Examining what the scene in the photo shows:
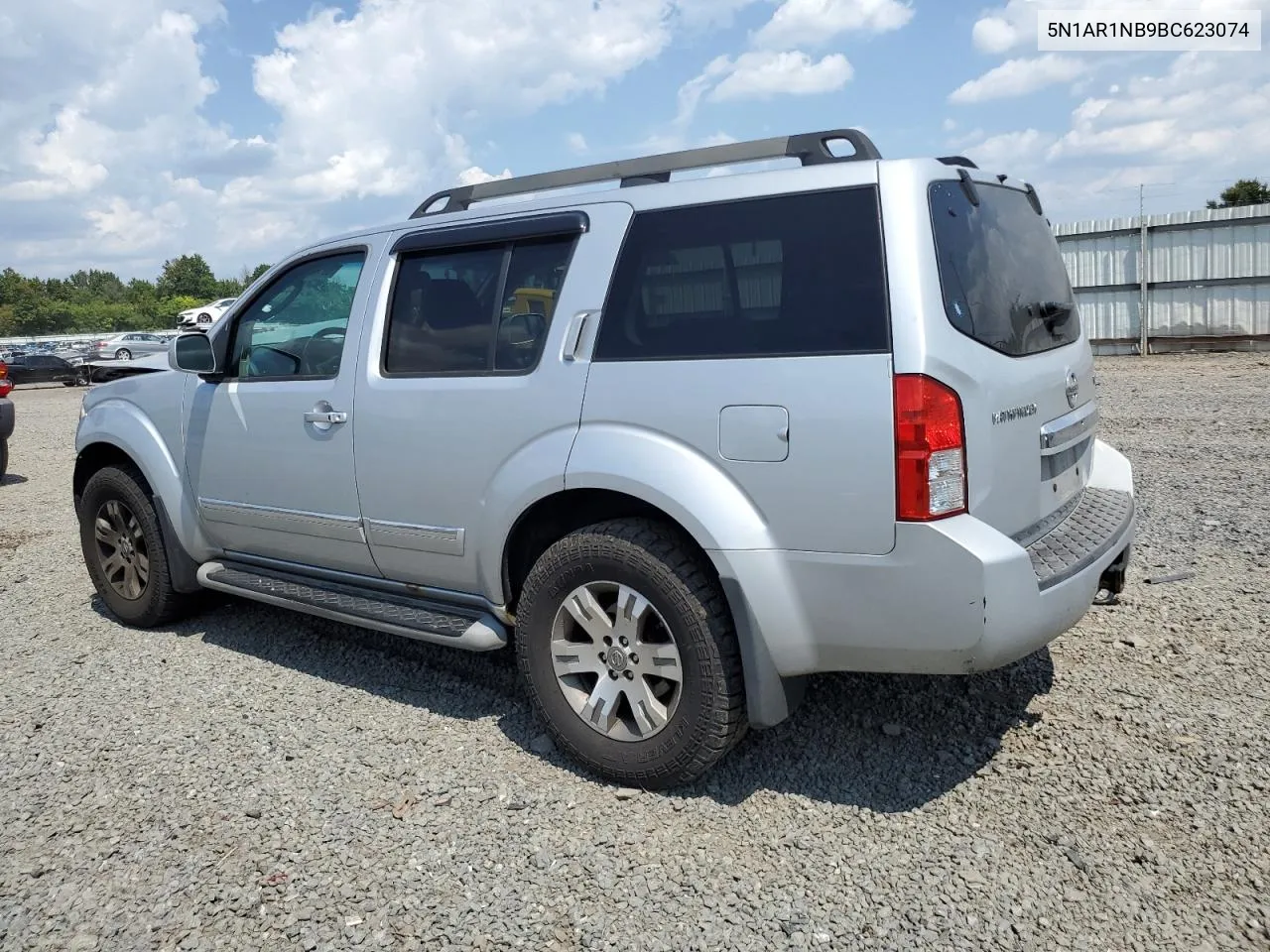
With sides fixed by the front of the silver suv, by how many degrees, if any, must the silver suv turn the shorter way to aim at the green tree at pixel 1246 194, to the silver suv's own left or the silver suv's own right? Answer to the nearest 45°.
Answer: approximately 90° to the silver suv's own right

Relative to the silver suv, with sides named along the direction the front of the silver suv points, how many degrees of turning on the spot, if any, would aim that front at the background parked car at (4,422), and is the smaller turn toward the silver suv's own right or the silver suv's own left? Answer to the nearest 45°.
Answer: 0° — it already faces it

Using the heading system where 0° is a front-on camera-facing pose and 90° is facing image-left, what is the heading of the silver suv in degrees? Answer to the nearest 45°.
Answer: approximately 135°

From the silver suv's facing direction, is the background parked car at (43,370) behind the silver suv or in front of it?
in front

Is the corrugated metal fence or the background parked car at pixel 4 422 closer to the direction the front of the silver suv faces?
the background parked car

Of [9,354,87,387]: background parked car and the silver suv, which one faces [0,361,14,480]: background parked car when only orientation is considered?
the silver suv

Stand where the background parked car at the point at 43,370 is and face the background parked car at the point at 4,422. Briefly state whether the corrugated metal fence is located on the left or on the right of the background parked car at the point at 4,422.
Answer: left

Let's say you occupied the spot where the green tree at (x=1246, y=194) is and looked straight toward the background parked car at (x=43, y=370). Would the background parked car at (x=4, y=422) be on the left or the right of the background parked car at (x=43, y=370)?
left
